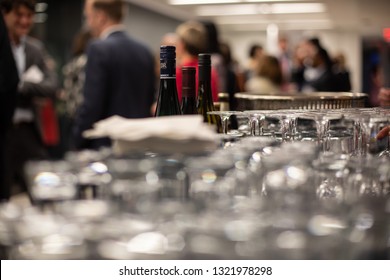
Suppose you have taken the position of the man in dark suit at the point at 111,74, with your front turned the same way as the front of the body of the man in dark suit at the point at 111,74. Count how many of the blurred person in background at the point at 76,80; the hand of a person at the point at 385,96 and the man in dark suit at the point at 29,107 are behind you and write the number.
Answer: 1

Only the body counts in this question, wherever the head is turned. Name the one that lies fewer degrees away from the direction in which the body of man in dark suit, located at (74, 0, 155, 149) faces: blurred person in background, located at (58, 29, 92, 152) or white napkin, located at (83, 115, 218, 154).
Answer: the blurred person in background

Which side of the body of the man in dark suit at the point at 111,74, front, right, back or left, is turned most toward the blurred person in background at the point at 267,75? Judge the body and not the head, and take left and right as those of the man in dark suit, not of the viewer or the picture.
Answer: right

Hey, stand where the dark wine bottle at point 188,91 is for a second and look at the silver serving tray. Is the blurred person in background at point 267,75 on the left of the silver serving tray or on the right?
left

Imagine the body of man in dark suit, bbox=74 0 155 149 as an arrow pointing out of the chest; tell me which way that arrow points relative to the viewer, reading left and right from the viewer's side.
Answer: facing away from the viewer and to the left of the viewer

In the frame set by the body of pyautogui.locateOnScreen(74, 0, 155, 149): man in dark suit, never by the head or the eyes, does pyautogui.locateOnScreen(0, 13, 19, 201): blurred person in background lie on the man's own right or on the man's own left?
on the man's own left

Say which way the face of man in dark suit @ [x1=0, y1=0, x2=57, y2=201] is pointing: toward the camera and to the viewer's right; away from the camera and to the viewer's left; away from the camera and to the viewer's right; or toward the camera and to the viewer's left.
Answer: toward the camera and to the viewer's right
